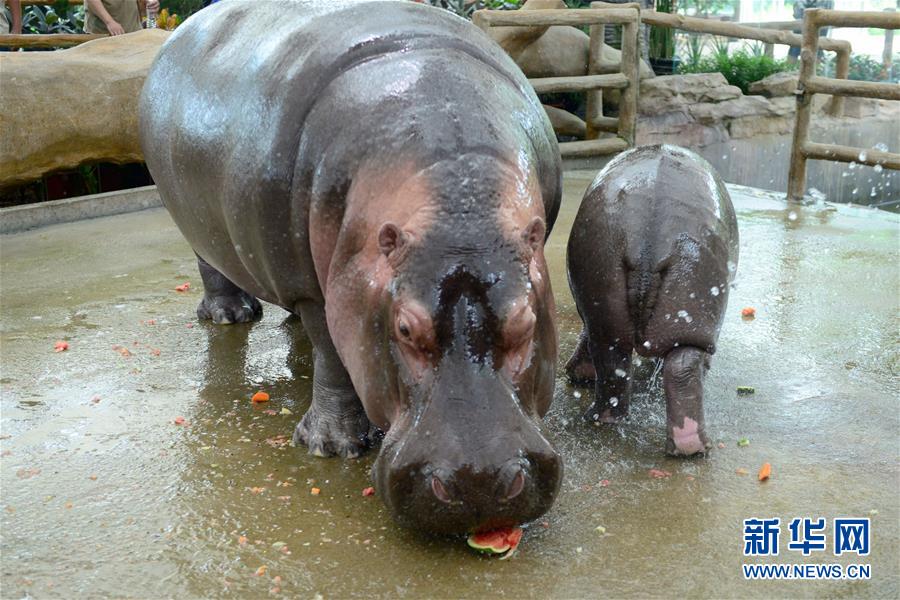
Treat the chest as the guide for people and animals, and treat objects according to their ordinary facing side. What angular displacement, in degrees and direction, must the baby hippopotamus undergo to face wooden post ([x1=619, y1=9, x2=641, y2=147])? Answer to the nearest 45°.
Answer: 0° — it already faces it

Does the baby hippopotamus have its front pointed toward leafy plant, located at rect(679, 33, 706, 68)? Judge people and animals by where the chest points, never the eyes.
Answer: yes

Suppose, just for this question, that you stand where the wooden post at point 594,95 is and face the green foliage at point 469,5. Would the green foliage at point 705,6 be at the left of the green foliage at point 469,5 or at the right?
right

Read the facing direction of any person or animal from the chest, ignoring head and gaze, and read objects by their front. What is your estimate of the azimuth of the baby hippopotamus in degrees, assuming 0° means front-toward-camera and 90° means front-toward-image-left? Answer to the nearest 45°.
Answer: approximately 180°

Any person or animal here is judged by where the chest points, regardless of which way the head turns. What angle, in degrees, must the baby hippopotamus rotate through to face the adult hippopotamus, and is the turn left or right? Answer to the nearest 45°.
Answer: approximately 135° to its left
